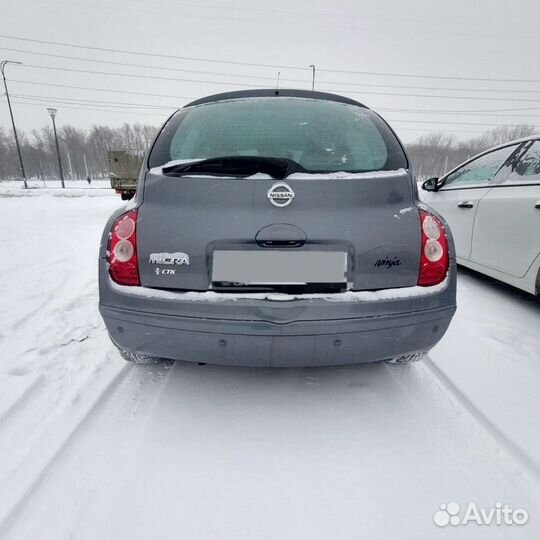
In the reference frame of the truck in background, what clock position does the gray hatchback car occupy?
The gray hatchback car is roughly at 6 o'clock from the truck in background.

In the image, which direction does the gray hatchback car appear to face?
away from the camera

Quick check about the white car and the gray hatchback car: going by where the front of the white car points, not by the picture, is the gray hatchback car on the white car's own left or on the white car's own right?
on the white car's own left

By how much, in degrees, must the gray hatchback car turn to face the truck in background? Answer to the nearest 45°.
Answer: approximately 45° to its left

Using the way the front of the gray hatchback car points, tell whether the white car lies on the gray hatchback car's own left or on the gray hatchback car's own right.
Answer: on the gray hatchback car's own right

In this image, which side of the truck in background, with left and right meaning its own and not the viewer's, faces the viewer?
back

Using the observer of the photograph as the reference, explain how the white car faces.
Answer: facing away from the viewer and to the left of the viewer
